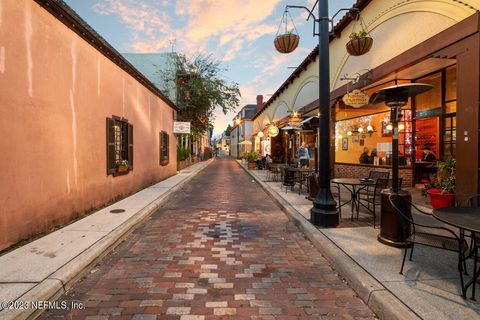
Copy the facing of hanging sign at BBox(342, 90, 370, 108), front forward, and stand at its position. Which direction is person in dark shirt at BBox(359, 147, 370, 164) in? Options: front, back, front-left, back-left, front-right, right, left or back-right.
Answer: back

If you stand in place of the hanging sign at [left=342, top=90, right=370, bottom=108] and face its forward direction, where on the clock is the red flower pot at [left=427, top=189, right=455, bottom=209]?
The red flower pot is roughly at 11 o'clock from the hanging sign.

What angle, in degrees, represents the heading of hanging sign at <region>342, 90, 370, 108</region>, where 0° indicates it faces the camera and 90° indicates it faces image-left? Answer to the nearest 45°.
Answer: approximately 0°

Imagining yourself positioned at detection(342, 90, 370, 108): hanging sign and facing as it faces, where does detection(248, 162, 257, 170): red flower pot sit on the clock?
The red flower pot is roughly at 5 o'clock from the hanging sign.

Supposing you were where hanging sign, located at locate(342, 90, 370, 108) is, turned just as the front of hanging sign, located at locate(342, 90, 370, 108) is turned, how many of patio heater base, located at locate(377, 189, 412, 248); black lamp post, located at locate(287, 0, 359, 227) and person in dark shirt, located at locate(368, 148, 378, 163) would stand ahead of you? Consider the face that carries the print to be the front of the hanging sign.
2

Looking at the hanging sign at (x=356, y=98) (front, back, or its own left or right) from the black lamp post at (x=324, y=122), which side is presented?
front

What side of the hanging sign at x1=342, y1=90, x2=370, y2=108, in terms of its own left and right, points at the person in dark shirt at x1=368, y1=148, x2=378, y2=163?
back

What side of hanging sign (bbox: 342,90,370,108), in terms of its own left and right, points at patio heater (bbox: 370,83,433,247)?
front

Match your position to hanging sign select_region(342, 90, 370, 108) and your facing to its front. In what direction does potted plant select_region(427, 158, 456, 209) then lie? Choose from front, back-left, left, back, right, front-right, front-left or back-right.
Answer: front-left

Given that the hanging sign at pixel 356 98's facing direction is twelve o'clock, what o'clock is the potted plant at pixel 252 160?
The potted plant is roughly at 5 o'clock from the hanging sign.

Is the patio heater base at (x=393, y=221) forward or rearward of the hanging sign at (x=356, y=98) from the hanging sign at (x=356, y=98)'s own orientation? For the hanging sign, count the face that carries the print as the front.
forward

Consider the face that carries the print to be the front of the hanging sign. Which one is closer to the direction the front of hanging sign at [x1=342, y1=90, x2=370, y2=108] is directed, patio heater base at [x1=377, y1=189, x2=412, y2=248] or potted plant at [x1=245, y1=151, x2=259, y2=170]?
the patio heater base
